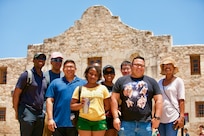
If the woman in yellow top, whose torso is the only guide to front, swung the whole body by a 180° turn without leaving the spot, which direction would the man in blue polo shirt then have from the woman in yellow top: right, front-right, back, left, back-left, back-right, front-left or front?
front-left

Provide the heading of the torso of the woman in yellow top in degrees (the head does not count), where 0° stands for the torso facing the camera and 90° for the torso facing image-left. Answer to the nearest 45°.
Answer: approximately 0°

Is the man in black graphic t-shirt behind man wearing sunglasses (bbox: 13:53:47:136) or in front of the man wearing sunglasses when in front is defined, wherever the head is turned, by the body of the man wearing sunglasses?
in front

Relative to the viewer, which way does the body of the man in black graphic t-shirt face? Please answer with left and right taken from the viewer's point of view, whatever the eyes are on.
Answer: facing the viewer

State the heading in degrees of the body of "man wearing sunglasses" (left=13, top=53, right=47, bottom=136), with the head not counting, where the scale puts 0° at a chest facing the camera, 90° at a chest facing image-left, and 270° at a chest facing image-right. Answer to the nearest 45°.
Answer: approximately 315°

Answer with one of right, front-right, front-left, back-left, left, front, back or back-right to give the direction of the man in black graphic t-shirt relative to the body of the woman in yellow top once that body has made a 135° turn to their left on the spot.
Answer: front-right

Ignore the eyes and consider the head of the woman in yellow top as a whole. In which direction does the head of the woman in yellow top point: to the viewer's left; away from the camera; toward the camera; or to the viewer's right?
toward the camera

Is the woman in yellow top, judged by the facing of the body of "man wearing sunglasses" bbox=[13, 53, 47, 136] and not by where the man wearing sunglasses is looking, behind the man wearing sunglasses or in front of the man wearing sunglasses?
in front

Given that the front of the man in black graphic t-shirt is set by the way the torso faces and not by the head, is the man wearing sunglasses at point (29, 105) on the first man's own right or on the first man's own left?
on the first man's own right

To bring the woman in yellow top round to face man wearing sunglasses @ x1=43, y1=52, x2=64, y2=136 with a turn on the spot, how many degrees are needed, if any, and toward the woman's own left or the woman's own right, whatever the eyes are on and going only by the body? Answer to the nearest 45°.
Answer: approximately 135° to the woman's own right
